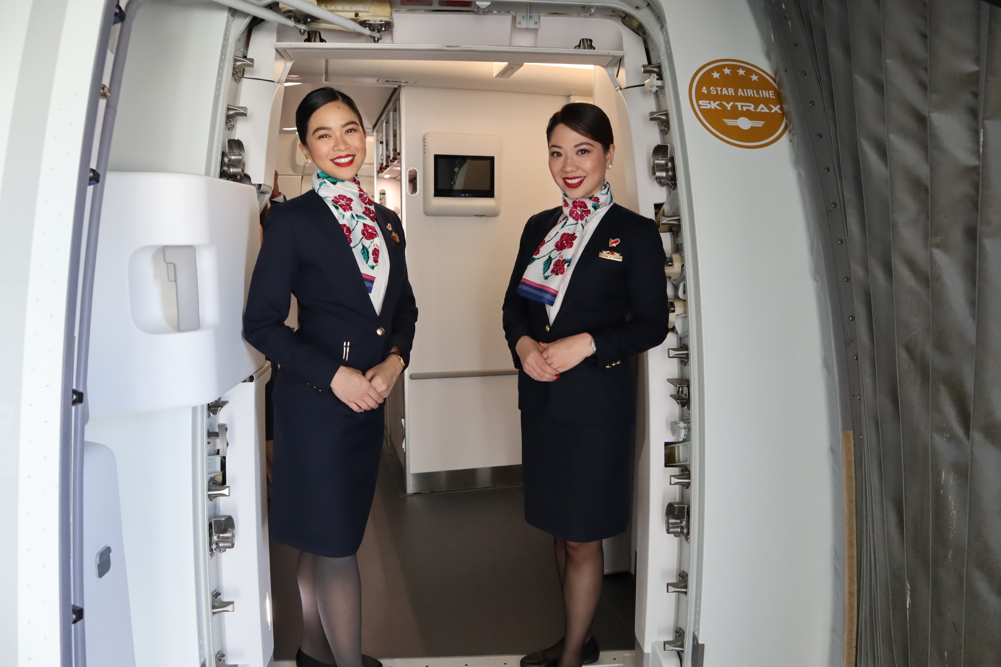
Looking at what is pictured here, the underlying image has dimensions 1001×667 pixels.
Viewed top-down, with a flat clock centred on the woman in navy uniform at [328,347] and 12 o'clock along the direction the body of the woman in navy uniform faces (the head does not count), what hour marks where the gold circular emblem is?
The gold circular emblem is roughly at 11 o'clock from the woman in navy uniform.

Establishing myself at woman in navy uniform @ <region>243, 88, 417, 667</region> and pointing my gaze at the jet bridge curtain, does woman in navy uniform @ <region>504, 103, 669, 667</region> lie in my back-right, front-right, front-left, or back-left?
front-left

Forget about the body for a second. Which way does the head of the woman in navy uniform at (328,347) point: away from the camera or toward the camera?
toward the camera

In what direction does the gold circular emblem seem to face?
toward the camera

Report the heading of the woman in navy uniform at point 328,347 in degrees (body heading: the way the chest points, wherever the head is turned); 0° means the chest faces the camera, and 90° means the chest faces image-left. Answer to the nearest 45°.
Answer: approximately 315°

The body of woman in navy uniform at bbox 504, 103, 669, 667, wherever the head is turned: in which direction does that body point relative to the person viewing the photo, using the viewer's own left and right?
facing the viewer and to the left of the viewer

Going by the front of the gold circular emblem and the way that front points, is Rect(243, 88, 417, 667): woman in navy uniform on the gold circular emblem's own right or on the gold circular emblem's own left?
on the gold circular emblem's own right

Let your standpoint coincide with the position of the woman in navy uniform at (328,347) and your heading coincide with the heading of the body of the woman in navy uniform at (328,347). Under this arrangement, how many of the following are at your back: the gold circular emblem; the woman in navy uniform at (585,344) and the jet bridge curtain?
0

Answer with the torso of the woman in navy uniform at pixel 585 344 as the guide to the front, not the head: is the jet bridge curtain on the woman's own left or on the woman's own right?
on the woman's own left
